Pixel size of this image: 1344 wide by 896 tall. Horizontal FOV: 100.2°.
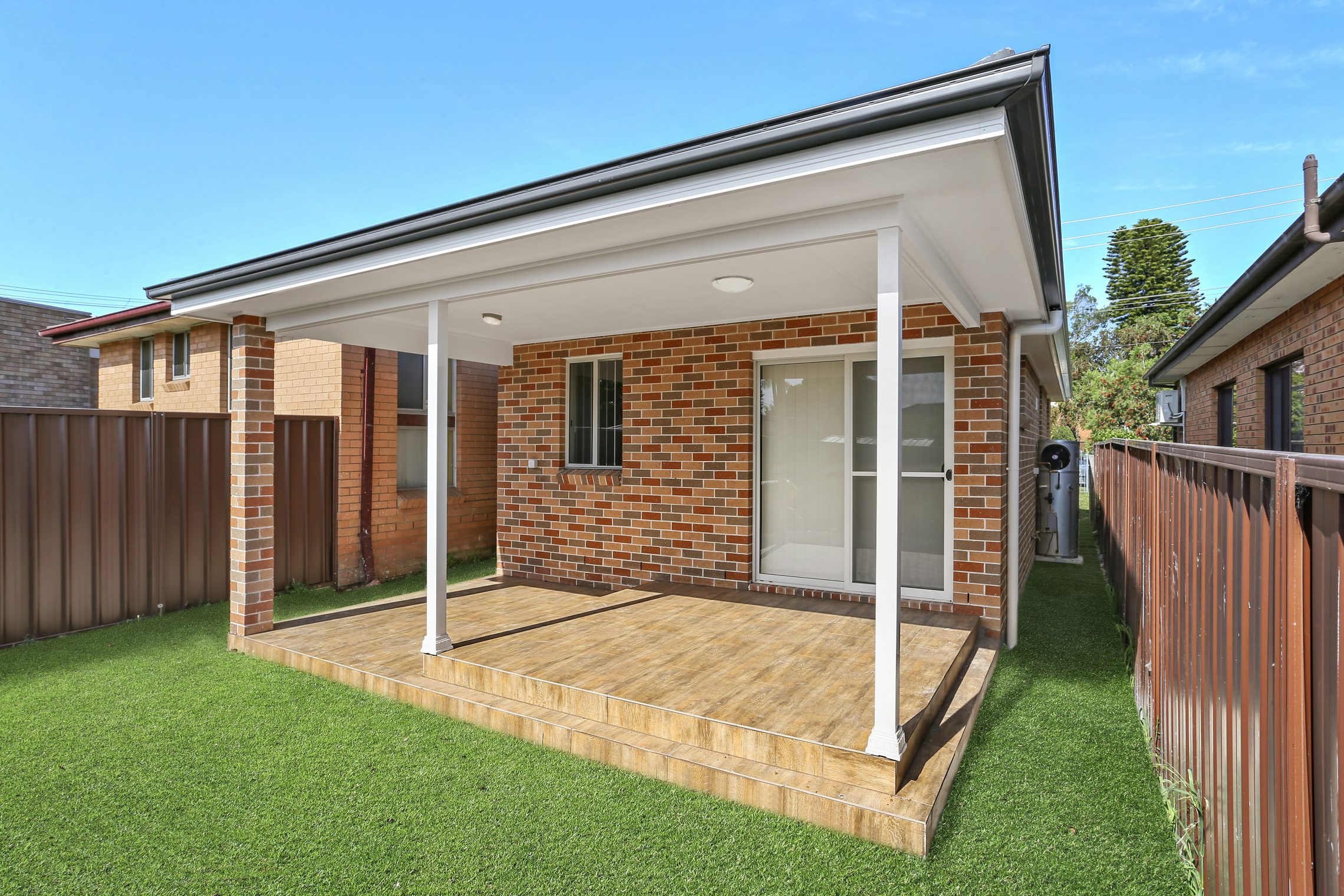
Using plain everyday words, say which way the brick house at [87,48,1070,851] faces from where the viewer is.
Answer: facing the viewer and to the left of the viewer

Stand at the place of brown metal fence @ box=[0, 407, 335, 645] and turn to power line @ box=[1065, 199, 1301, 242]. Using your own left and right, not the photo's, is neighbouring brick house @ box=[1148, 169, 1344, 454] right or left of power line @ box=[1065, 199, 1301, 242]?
right

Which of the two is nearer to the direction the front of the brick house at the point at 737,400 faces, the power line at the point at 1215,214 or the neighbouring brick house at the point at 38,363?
the neighbouring brick house

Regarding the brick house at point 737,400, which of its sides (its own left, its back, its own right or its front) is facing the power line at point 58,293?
right

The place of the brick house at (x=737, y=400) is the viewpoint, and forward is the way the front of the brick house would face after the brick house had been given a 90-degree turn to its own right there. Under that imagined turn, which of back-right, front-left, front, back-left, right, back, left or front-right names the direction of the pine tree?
right

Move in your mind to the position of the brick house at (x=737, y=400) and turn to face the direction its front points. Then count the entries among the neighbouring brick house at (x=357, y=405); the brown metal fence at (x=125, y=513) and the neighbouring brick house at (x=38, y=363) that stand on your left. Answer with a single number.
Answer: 0

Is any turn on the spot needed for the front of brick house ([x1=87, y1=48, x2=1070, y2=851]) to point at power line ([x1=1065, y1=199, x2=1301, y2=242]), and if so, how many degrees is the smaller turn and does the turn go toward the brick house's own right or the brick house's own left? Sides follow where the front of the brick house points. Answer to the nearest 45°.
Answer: approximately 180°

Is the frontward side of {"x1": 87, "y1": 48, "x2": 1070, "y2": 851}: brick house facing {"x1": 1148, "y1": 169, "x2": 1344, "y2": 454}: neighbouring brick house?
no

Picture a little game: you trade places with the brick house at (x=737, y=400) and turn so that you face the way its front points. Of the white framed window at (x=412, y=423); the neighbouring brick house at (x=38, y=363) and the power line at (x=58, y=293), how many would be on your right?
3

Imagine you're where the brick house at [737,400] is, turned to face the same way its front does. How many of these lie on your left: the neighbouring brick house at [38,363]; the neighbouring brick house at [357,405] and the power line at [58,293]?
0

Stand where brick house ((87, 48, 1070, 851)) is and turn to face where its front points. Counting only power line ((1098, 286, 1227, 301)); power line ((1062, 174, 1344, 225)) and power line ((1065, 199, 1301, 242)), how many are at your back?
3

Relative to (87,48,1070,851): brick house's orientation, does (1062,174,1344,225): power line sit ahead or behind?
behind

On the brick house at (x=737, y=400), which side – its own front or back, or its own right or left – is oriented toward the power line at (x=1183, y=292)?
back

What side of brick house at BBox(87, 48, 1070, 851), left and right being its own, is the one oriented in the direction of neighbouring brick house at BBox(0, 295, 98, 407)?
right

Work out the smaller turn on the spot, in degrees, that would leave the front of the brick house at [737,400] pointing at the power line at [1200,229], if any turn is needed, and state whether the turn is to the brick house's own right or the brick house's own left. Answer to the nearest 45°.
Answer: approximately 180°

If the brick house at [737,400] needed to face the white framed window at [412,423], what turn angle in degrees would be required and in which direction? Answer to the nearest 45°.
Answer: approximately 90° to its right
